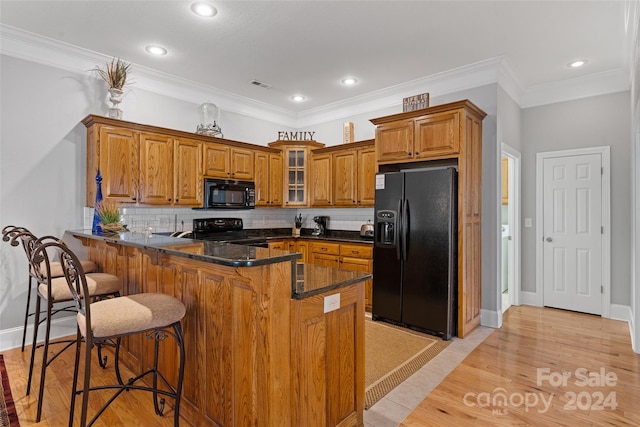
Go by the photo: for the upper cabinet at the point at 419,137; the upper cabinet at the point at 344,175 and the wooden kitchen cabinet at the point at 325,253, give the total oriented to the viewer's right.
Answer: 0

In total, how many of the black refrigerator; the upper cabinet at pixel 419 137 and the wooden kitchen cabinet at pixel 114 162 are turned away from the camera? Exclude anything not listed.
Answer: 0

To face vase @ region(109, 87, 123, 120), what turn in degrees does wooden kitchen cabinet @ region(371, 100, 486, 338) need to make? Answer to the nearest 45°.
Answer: approximately 45° to its right

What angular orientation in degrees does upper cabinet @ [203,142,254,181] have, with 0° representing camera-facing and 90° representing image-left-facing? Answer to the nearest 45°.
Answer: approximately 315°

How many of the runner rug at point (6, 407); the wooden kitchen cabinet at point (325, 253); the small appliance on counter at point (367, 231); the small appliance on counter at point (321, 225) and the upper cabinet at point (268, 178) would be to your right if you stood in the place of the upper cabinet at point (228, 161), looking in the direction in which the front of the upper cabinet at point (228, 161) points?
1

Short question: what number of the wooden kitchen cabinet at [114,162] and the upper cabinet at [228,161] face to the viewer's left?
0

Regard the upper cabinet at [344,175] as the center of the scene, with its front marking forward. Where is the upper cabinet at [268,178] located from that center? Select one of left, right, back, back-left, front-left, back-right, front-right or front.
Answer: front-right

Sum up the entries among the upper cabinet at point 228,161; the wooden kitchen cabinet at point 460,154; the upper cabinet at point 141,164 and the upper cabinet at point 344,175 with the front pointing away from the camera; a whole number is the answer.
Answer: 0

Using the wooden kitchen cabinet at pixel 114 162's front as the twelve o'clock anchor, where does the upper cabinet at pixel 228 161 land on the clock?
The upper cabinet is roughly at 10 o'clock from the wooden kitchen cabinet.

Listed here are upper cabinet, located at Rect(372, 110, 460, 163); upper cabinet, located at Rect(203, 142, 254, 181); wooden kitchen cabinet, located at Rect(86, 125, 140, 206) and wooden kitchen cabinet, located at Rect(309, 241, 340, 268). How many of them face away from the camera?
0

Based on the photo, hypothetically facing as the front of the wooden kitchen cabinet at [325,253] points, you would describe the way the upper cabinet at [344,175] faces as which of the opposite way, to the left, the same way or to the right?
the same way

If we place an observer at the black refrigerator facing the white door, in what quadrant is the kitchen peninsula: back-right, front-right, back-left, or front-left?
back-right

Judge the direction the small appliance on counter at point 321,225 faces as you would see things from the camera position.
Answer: facing the viewer and to the left of the viewer
